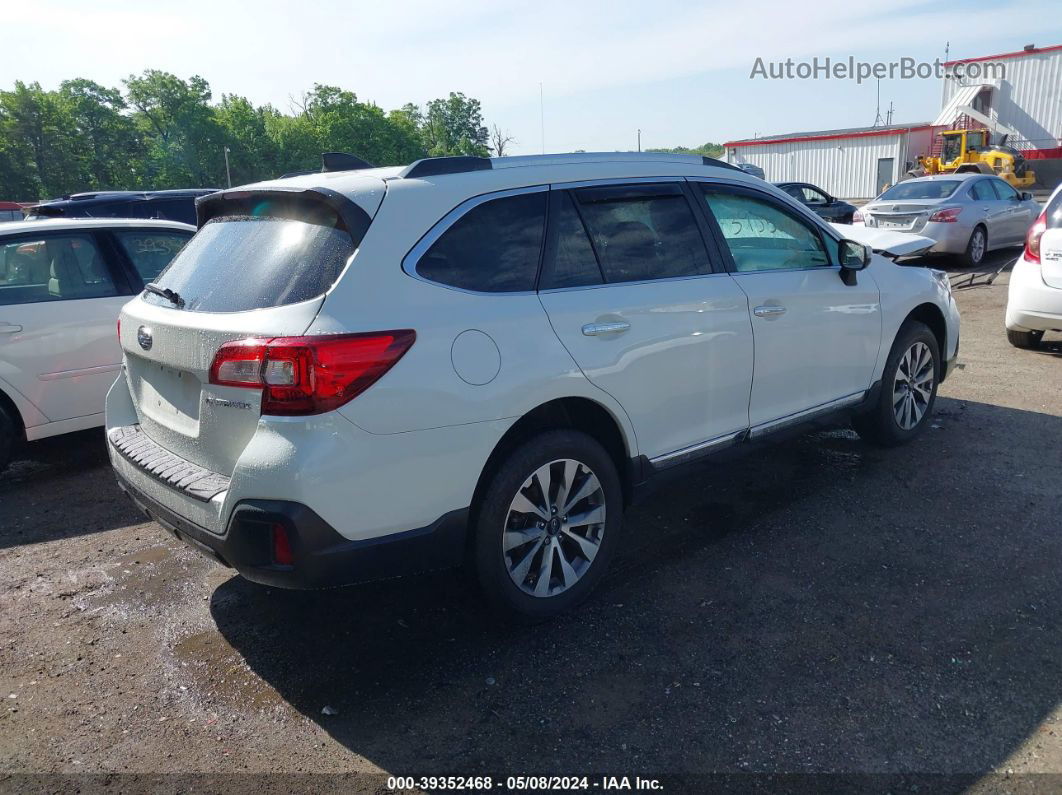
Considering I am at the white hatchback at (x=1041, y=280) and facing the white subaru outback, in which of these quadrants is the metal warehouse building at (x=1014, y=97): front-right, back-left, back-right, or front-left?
back-right

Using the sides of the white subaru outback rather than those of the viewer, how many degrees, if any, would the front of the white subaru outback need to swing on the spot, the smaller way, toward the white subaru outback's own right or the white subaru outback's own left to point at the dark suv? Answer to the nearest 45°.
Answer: approximately 90° to the white subaru outback's own left

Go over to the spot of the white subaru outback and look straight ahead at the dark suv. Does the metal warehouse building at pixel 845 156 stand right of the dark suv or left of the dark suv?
right

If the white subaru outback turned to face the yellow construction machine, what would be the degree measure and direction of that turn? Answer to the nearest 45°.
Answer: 0° — it already faces it

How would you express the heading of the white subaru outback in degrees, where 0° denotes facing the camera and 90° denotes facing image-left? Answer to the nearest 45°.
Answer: approximately 225°

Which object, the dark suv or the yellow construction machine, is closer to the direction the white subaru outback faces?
the yellow construction machine

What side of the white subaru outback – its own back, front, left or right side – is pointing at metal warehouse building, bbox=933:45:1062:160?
front

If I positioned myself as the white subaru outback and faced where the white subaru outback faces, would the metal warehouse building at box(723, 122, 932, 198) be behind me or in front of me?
in front

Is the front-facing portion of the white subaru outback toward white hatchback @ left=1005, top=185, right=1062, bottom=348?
yes
